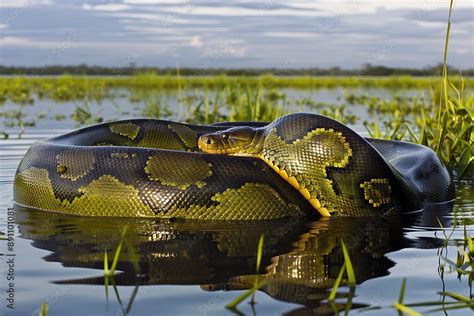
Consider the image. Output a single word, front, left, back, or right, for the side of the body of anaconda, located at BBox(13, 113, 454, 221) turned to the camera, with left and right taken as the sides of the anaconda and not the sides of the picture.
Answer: left
